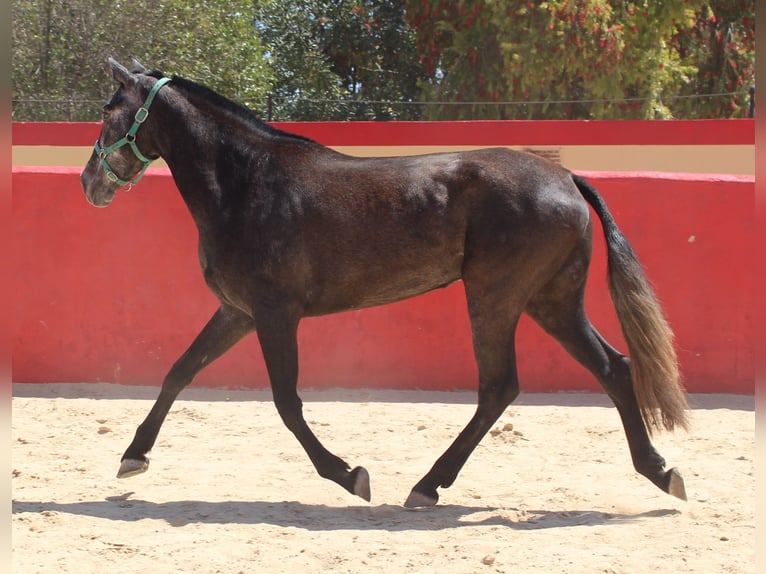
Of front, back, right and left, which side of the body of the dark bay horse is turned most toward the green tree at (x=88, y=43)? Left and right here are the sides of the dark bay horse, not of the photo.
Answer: right

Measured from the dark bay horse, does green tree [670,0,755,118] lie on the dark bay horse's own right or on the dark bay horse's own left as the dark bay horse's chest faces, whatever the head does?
on the dark bay horse's own right

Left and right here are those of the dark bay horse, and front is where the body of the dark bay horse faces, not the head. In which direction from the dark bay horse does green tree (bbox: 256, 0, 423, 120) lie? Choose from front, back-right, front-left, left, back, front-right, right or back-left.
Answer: right

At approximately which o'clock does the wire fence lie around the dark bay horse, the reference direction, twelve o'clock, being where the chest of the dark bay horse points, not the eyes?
The wire fence is roughly at 3 o'clock from the dark bay horse.

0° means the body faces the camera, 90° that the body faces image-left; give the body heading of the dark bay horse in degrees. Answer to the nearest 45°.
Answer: approximately 90°

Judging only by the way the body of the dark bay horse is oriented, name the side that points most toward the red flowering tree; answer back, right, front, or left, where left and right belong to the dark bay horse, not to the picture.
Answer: right
